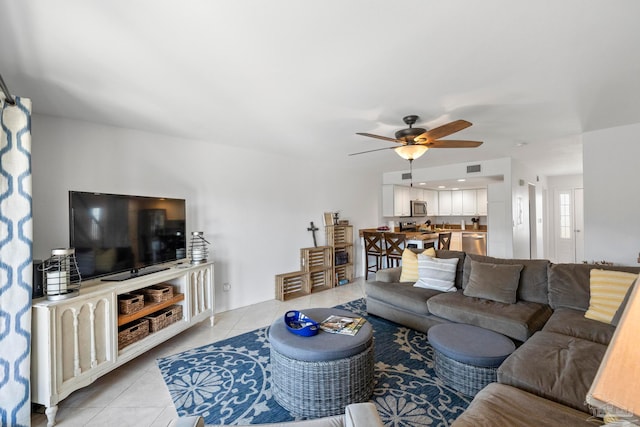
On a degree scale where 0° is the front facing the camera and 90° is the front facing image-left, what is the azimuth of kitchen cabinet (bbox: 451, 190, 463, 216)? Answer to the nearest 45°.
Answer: approximately 0°

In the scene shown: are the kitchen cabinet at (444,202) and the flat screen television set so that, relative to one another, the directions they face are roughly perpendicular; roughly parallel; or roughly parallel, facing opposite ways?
roughly perpendicular

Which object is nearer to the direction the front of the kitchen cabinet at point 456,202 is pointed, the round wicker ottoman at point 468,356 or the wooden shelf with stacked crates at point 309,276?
the round wicker ottoman

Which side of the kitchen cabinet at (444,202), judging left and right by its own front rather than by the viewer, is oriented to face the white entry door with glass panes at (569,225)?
left

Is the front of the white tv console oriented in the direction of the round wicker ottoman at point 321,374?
yes

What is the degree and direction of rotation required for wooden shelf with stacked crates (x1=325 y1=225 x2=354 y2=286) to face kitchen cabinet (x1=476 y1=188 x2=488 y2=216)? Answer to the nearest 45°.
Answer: approximately 90° to its left

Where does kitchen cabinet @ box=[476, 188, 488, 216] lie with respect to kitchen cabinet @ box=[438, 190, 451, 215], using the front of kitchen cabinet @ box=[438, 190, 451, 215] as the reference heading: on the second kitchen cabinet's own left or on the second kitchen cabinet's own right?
on the second kitchen cabinet's own left

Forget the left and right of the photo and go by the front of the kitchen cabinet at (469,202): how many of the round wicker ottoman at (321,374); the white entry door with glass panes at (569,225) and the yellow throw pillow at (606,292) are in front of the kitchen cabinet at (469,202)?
2

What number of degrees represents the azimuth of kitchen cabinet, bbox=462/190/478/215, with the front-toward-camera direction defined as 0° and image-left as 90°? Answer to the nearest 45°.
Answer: approximately 0°

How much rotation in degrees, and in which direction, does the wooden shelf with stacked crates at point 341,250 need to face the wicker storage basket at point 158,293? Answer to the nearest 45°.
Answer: approximately 90° to its right
